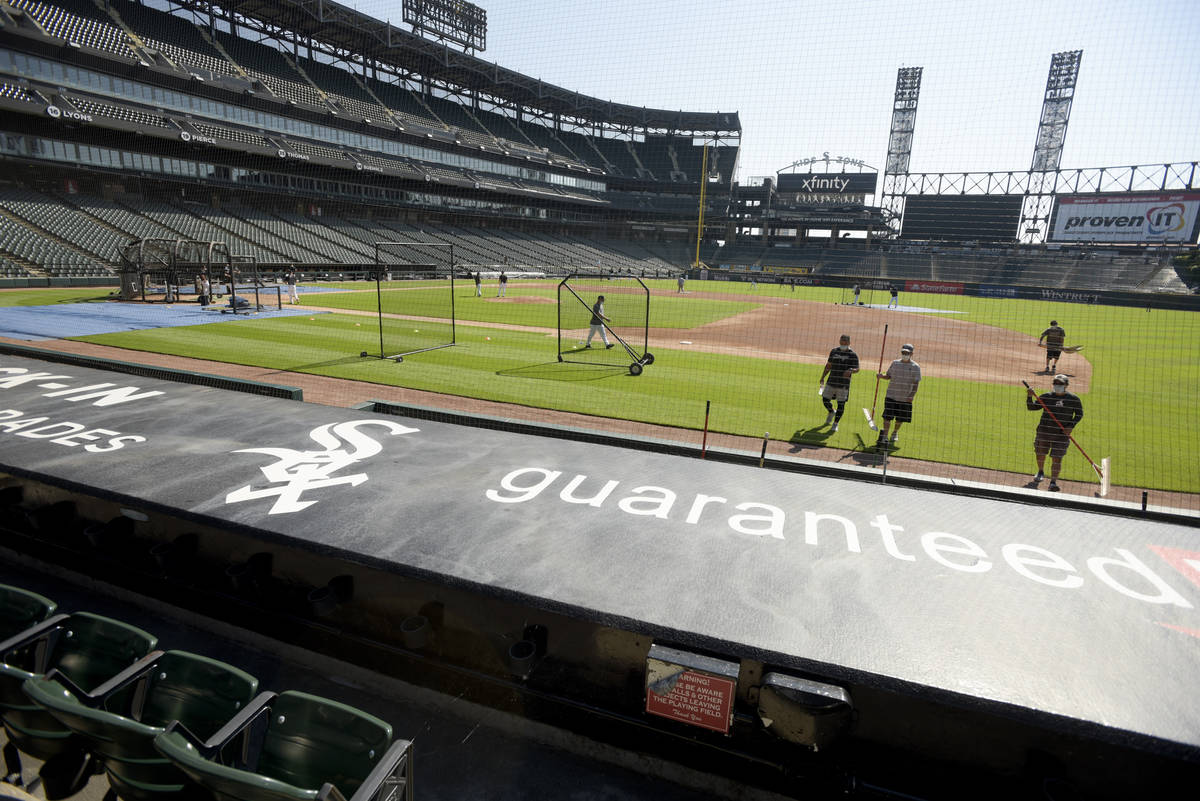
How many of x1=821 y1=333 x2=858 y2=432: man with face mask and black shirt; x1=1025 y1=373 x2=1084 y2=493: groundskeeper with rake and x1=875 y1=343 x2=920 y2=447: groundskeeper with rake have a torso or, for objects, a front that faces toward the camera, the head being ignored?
3

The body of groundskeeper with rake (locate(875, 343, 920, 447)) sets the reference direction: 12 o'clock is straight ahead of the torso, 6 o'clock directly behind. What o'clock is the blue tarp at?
The blue tarp is roughly at 3 o'clock from the groundskeeper with rake.

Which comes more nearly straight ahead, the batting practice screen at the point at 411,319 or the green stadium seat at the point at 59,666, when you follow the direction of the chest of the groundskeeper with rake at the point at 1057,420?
the green stadium seat

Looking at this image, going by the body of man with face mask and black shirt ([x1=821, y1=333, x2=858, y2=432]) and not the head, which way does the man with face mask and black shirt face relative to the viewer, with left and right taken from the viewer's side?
facing the viewer

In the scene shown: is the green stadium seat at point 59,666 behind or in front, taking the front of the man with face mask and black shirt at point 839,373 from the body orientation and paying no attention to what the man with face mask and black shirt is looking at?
in front

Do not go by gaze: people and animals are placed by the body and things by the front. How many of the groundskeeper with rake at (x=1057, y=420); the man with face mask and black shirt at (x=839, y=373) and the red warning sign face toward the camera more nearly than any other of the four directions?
3

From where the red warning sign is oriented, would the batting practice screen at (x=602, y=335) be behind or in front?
behind

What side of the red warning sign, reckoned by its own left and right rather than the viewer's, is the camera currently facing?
front

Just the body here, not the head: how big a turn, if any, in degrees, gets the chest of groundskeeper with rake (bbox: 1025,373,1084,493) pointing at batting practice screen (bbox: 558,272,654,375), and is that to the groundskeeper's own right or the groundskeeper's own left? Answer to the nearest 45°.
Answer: approximately 90° to the groundskeeper's own right

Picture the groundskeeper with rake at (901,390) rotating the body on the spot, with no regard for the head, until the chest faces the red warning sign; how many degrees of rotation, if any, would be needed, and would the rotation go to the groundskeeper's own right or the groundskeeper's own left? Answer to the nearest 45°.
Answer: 0° — they already face it

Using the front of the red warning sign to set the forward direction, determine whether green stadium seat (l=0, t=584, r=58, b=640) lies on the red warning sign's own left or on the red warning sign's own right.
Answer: on the red warning sign's own right

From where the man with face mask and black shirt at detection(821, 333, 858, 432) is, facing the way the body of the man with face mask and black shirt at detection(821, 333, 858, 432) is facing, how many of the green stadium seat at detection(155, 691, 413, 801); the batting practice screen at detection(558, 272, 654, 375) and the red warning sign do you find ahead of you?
2

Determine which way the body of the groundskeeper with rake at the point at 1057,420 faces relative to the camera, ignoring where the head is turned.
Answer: toward the camera
